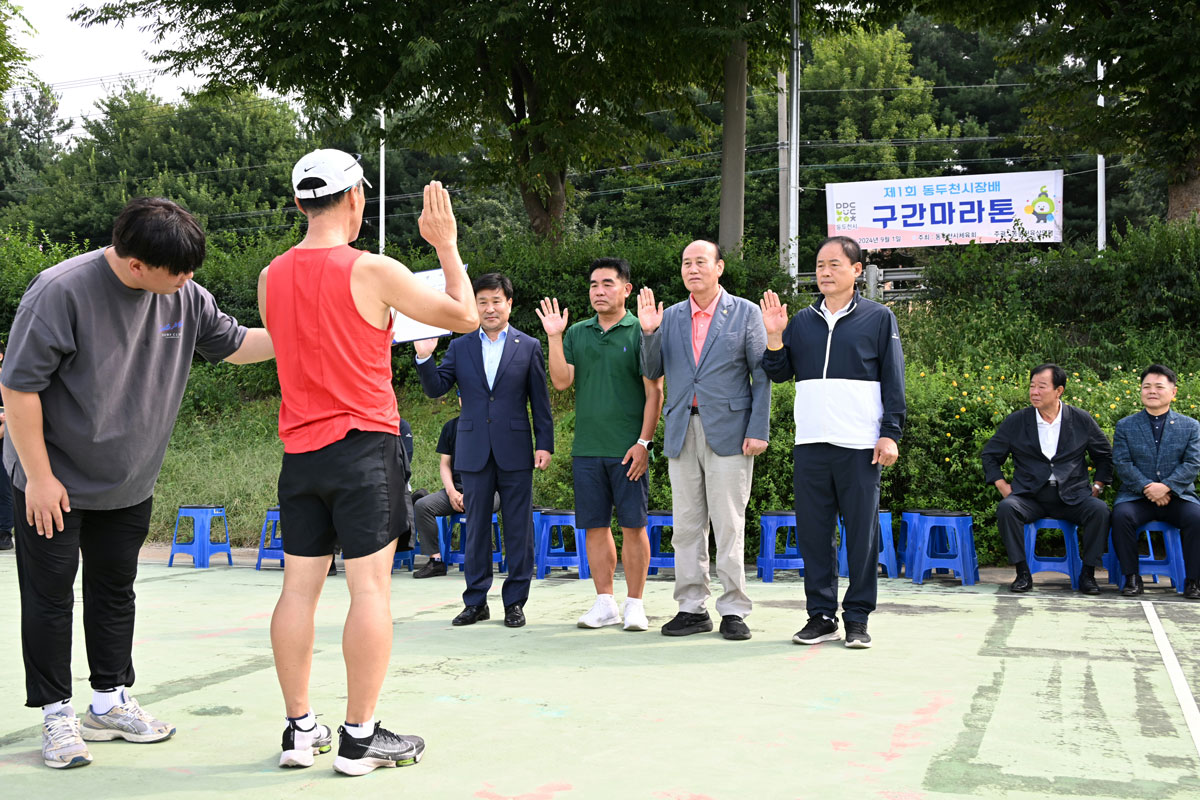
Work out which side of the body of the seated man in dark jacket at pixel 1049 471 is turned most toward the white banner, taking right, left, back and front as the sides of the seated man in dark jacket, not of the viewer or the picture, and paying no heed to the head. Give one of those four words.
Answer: back

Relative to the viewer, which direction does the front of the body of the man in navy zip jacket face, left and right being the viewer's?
facing the viewer and to the left of the viewer

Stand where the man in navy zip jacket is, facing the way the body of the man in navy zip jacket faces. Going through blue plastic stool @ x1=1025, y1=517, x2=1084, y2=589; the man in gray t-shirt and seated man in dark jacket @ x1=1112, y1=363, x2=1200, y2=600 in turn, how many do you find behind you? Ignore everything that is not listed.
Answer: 2

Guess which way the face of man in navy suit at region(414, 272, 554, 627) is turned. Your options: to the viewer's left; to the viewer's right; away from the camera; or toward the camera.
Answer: toward the camera

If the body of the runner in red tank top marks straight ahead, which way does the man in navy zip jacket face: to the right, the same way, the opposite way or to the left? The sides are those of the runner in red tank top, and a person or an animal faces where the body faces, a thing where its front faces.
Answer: the opposite way

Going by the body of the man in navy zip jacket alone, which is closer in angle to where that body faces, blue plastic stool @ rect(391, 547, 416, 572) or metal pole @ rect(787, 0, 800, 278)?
the blue plastic stool

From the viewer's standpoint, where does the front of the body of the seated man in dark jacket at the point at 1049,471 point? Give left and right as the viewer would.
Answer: facing the viewer

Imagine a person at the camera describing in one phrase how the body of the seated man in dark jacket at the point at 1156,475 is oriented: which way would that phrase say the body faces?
toward the camera

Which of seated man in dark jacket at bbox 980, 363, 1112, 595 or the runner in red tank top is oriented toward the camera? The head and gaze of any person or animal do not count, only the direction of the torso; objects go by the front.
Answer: the seated man in dark jacket

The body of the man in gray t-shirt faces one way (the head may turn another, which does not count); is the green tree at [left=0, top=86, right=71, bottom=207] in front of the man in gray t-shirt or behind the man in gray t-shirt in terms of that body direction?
behind

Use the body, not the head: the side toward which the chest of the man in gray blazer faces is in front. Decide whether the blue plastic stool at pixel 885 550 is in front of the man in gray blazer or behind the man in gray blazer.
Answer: behind

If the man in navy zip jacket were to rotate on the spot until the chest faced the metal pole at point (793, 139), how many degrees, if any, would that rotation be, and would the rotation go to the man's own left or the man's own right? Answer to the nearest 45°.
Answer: approximately 135° to the man's own right

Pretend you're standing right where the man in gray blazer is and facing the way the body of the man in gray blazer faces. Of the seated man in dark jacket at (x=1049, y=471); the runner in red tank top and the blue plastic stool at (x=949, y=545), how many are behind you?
2
